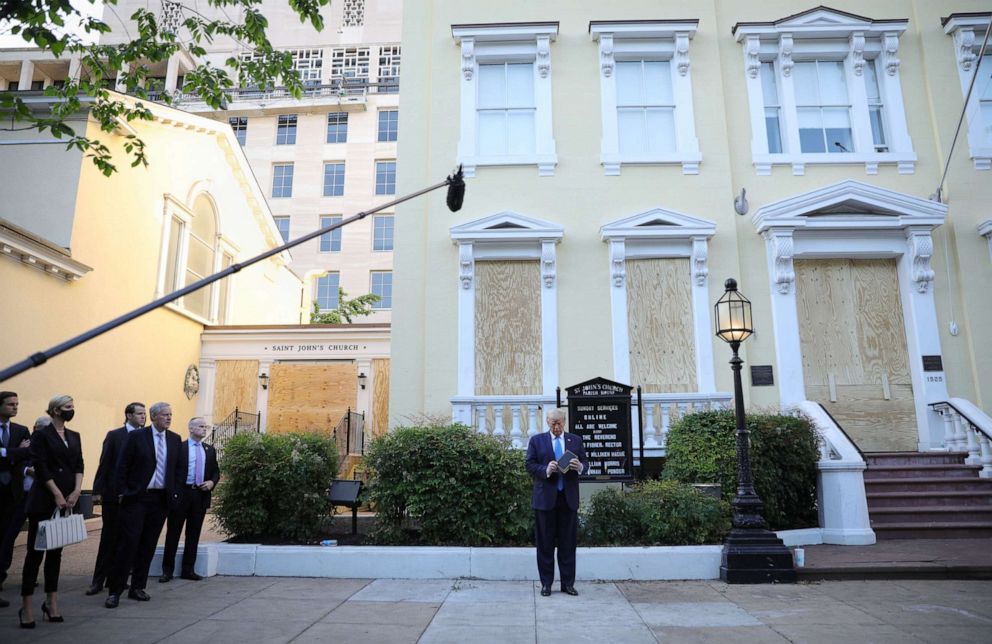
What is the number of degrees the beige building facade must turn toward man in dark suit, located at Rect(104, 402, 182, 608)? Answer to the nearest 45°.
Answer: approximately 45° to its right

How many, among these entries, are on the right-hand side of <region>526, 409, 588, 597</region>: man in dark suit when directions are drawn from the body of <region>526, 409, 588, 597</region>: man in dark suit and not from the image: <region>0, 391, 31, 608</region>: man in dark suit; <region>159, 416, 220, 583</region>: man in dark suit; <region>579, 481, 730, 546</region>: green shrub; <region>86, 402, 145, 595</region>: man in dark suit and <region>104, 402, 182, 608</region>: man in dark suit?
4

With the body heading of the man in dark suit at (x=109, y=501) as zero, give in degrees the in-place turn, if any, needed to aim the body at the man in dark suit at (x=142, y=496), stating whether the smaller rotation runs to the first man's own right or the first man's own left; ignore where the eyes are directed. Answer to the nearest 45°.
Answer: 0° — they already face them

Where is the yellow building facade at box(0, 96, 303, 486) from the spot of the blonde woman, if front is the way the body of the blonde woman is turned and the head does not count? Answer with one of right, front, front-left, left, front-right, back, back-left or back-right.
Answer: back-left

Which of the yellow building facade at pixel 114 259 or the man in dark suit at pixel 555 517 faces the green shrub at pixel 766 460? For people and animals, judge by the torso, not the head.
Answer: the yellow building facade

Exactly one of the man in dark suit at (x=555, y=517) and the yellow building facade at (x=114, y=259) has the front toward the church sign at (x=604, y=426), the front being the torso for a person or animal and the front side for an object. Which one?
the yellow building facade

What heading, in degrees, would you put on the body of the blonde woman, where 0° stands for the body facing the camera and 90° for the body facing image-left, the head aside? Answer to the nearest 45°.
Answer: approximately 315°

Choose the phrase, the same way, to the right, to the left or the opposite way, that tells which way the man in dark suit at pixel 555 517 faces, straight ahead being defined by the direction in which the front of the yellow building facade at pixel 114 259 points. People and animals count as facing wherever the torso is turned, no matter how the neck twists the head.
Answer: to the right

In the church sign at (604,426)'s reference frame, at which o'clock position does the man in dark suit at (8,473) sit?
The man in dark suit is roughly at 2 o'clock from the church sign.

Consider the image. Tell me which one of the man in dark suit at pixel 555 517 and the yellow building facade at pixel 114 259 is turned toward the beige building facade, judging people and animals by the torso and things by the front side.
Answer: the yellow building facade

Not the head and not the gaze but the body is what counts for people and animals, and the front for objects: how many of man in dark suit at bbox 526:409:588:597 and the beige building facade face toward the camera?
2

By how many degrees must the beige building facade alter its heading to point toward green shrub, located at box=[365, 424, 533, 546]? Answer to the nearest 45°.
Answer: approximately 45° to its right

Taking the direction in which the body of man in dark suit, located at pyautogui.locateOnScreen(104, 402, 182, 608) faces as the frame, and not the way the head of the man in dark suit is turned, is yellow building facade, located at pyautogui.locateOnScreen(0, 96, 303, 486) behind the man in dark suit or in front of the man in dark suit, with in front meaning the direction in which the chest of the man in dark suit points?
behind
